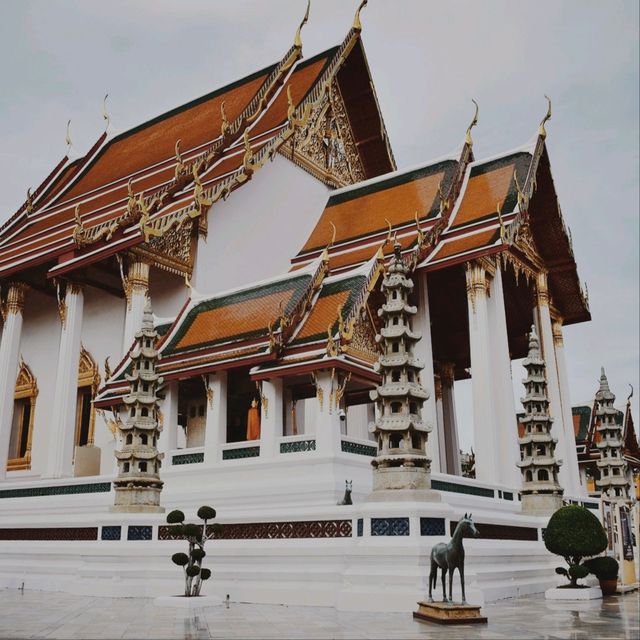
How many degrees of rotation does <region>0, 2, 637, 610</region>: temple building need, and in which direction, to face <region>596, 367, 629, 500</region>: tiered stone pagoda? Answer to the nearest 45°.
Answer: approximately 45° to its left

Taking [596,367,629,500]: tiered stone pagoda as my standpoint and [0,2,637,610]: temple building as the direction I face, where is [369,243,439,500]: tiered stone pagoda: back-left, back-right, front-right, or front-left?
front-left

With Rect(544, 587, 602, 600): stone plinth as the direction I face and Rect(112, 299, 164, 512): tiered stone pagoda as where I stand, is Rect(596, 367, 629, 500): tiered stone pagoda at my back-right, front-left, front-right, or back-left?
front-left

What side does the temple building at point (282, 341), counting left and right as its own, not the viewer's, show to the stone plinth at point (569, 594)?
front

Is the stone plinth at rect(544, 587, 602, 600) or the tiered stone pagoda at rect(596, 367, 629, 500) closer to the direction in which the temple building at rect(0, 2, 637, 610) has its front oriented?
the stone plinth

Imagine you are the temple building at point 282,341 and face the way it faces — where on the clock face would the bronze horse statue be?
The bronze horse statue is roughly at 1 o'clock from the temple building.

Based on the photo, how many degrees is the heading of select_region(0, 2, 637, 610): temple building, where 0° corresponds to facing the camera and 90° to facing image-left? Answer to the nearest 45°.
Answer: approximately 315°

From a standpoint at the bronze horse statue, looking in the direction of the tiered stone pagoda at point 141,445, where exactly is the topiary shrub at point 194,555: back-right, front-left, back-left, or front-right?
front-left
